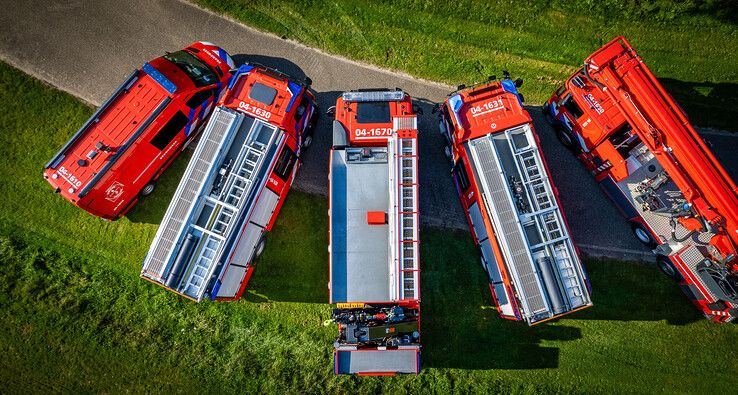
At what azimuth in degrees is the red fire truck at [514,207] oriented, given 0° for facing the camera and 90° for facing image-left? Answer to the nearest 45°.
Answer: approximately 180°

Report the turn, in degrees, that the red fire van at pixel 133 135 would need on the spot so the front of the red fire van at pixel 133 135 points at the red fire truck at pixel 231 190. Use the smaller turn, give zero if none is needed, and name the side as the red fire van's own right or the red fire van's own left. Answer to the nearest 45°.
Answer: approximately 90° to the red fire van's own right

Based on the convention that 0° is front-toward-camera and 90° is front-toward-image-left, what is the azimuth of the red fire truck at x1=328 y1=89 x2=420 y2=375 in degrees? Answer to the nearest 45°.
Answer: approximately 180°

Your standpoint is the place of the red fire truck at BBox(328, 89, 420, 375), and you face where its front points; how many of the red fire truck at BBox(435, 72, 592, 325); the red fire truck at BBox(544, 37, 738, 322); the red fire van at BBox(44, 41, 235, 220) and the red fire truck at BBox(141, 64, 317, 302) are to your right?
2

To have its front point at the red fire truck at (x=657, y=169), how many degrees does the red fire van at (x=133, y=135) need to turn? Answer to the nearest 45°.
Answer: approximately 90° to its right

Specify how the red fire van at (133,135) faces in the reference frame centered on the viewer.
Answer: facing away from the viewer and to the right of the viewer

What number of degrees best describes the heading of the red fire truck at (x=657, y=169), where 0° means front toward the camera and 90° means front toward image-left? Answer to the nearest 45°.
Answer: approximately 135°

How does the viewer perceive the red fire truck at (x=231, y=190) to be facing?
facing away from the viewer and to the right of the viewer

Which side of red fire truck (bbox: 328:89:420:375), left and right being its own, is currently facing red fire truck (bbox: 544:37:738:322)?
right

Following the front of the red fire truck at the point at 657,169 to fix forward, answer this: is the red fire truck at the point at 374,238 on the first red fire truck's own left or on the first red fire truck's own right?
on the first red fire truck's own left

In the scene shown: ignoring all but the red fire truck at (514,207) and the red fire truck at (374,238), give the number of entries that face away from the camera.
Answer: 2
